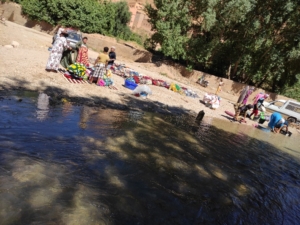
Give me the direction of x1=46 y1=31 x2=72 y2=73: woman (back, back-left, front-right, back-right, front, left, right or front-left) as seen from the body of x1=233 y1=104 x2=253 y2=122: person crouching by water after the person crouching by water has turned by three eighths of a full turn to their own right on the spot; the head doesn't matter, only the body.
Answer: front

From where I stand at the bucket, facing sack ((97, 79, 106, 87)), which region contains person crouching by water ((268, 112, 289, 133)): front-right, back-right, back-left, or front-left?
back-left
